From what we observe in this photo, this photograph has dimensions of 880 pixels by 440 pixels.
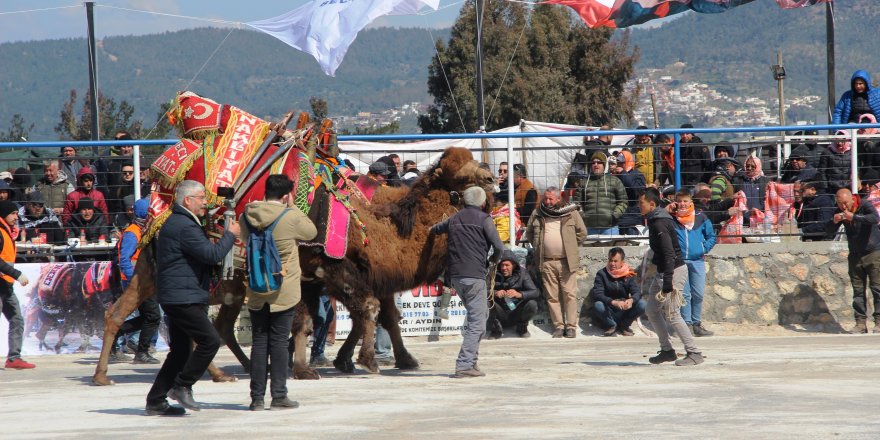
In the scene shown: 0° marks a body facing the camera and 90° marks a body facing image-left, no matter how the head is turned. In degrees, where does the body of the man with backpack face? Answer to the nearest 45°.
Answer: approximately 225°

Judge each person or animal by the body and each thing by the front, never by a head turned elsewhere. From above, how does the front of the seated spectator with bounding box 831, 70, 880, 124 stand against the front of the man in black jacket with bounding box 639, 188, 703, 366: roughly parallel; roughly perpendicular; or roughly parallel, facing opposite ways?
roughly perpendicular

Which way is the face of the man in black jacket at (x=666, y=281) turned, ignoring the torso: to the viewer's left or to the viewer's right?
to the viewer's left

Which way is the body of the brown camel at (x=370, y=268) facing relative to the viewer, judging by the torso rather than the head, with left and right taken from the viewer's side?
facing to the right of the viewer

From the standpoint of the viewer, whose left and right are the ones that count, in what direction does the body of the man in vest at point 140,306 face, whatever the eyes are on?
facing to the right of the viewer

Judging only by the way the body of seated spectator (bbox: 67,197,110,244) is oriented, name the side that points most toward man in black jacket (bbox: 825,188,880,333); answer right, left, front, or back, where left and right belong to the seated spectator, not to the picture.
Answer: left

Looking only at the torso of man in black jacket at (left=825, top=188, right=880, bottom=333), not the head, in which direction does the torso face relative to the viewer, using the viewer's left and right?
facing the viewer and to the left of the viewer

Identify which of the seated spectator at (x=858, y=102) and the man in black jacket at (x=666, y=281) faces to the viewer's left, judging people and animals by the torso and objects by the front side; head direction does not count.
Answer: the man in black jacket

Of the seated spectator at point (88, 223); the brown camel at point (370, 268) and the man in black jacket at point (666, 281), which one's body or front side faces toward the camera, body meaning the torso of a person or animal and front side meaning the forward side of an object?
the seated spectator

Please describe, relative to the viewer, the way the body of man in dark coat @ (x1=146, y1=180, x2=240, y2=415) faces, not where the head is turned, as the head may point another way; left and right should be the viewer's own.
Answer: facing to the right of the viewer

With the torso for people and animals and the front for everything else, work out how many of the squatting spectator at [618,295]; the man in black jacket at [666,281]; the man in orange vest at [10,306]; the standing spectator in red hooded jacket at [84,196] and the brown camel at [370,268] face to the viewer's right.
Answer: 2

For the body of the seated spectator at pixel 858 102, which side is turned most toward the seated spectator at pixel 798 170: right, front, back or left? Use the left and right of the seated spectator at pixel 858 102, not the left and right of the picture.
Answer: front

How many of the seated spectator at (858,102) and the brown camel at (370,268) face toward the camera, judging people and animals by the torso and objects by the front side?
1

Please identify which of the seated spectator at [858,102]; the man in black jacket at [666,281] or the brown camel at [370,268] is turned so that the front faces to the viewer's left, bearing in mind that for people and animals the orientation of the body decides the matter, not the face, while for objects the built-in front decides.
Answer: the man in black jacket
